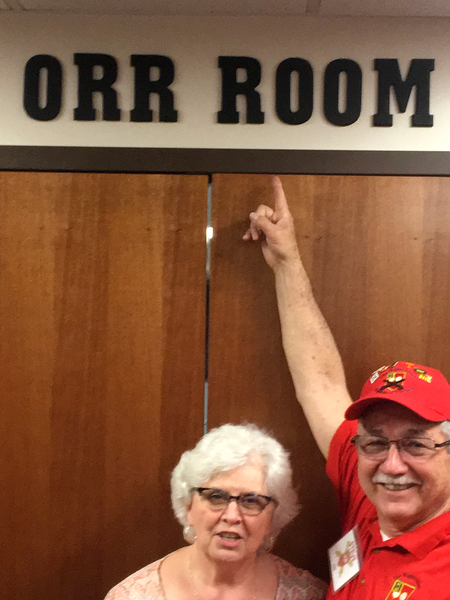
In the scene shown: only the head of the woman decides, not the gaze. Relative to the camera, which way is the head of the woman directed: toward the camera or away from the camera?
toward the camera

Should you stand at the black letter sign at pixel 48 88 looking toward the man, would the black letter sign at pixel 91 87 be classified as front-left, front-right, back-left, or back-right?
front-left

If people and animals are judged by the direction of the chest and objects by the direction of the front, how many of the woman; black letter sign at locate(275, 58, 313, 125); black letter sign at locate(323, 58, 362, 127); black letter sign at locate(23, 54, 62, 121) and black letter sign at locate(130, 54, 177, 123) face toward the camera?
5

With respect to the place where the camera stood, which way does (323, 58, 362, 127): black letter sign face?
facing the viewer

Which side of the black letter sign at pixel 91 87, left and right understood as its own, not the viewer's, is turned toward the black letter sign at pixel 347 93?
left

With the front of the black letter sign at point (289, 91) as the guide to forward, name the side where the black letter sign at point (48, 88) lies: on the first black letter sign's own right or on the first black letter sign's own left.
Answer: on the first black letter sign's own right

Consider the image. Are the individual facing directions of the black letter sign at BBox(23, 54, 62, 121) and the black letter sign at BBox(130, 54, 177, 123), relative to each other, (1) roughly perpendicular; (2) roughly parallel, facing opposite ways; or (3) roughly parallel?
roughly parallel

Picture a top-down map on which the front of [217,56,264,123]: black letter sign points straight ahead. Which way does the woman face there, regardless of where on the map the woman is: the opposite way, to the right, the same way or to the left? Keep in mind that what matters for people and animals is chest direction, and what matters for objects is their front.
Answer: the same way

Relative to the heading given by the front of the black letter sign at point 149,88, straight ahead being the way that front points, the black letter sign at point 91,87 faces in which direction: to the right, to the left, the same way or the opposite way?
the same way

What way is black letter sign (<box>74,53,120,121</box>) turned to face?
toward the camera

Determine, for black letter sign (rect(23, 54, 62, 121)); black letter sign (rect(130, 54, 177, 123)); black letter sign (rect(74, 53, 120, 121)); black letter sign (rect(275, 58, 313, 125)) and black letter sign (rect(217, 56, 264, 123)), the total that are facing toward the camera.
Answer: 5

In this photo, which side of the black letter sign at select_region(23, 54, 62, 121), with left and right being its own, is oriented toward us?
front

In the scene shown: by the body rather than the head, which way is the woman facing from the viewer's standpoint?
toward the camera

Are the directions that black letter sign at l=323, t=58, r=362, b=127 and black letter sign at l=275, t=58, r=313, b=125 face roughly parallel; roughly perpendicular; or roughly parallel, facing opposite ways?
roughly parallel
